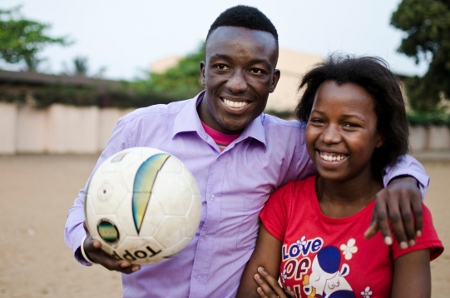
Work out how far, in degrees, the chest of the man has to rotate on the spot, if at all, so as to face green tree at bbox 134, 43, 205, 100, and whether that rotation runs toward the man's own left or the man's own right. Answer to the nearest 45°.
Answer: approximately 180°

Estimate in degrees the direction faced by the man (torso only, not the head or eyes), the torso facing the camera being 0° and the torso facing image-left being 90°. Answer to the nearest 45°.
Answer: approximately 0°

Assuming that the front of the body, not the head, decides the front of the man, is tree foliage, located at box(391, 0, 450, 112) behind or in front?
behind

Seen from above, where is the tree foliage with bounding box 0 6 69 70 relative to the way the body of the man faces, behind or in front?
behind

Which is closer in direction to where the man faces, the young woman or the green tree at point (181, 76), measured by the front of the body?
the young woman

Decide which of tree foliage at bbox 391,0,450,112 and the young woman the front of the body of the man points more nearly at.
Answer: the young woman
